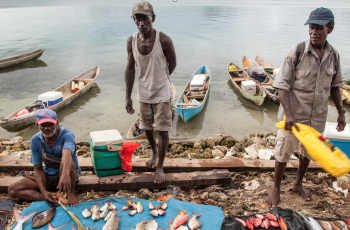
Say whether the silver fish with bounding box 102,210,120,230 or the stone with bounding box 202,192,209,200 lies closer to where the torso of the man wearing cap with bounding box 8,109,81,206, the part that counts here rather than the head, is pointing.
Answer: the silver fish

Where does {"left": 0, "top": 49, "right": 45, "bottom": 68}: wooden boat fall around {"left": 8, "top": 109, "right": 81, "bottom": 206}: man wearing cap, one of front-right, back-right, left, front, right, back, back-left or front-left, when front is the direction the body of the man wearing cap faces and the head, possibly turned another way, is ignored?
back

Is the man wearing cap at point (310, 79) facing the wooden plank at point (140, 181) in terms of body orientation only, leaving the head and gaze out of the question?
no

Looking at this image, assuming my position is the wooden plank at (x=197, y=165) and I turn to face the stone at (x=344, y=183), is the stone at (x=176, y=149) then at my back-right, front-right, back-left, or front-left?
back-left

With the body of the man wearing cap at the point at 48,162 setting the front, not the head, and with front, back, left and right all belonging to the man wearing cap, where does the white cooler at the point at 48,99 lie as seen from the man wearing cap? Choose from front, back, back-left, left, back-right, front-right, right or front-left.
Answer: back

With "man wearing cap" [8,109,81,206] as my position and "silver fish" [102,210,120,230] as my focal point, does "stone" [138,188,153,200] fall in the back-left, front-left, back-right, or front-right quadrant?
front-left

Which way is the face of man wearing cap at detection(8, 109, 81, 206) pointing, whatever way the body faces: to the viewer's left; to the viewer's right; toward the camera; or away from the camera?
toward the camera

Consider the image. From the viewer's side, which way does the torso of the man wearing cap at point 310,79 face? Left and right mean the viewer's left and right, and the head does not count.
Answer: facing the viewer

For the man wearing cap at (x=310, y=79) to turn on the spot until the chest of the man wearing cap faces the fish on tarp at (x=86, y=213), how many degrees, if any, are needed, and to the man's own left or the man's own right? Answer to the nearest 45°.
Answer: approximately 45° to the man's own right

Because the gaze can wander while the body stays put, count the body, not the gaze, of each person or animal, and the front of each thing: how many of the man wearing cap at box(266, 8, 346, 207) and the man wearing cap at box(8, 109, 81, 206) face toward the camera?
2
